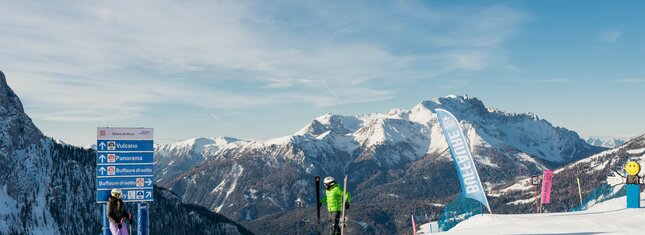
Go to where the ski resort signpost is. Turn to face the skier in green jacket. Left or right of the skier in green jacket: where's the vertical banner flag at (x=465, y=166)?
left

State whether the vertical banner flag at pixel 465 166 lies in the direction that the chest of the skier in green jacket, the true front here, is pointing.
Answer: no

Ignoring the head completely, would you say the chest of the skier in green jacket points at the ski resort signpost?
no
